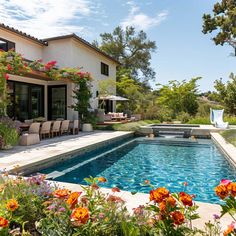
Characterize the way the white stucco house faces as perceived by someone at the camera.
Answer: facing the viewer and to the right of the viewer

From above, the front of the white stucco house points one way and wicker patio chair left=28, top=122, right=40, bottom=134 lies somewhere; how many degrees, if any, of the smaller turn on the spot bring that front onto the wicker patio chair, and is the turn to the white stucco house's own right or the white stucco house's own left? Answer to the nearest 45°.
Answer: approximately 45° to the white stucco house's own right

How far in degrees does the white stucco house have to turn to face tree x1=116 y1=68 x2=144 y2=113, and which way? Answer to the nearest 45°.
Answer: approximately 90° to its left

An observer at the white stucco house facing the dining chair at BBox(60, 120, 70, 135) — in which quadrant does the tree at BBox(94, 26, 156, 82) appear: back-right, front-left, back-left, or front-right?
back-left

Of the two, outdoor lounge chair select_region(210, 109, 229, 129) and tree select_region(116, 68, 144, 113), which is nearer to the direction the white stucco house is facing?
the outdoor lounge chair
